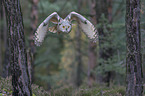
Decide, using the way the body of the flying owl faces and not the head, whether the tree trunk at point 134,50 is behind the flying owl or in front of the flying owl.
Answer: in front

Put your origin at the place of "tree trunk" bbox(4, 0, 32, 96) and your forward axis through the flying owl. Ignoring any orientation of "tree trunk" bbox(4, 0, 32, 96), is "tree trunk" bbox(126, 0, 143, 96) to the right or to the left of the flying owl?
right

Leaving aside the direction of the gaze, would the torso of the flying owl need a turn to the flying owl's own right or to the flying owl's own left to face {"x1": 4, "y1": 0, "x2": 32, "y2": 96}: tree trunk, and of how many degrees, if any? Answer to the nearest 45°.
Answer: approximately 90° to the flying owl's own right

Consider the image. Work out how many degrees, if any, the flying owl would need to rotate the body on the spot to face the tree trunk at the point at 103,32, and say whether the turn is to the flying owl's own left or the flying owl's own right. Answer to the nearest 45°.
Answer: approximately 90° to the flying owl's own left

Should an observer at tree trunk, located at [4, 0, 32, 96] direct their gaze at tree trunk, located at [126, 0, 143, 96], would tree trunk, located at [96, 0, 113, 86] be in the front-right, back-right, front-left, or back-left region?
front-left

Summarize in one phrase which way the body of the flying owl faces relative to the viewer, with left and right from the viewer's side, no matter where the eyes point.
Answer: facing the viewer and to the right of the viewer
